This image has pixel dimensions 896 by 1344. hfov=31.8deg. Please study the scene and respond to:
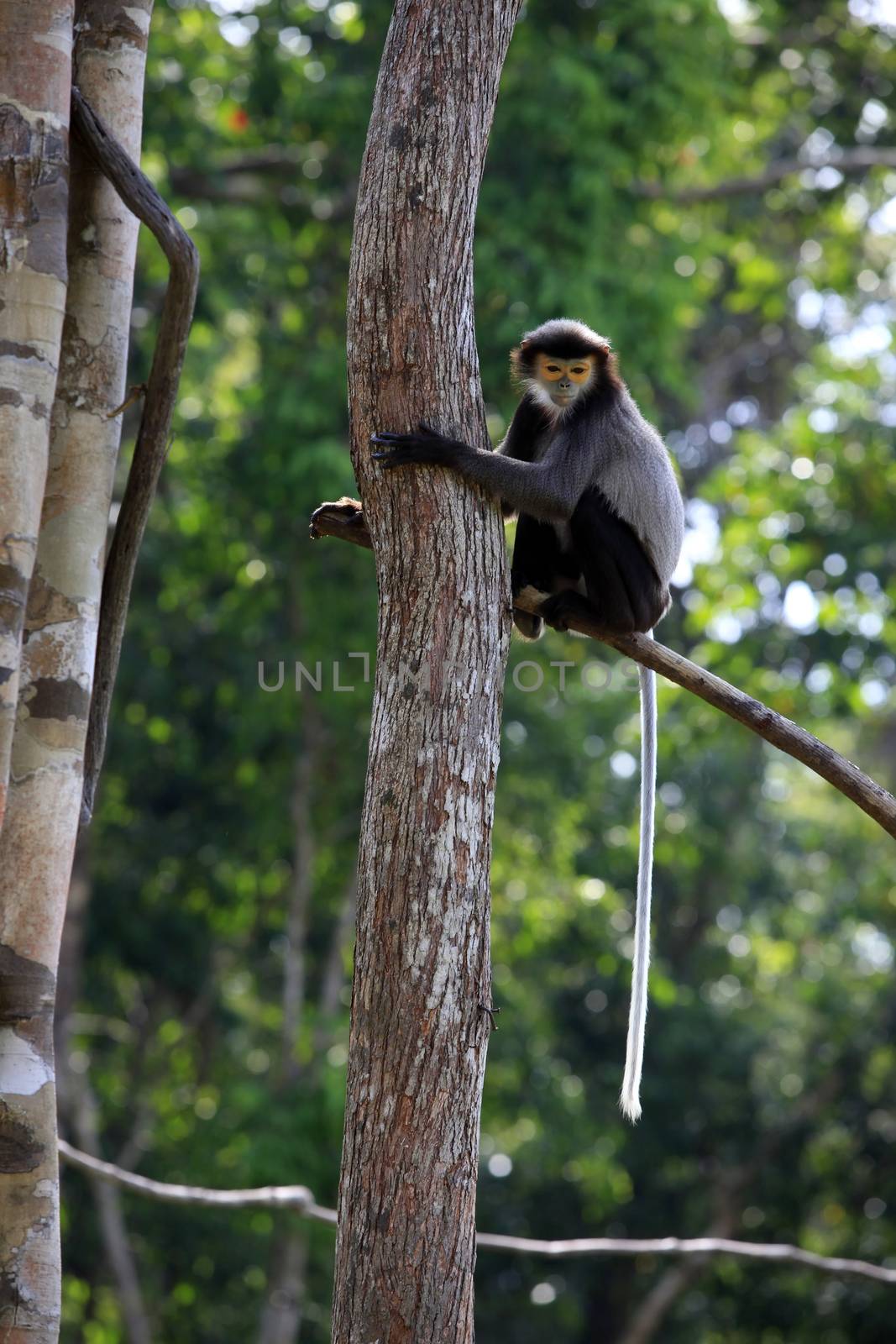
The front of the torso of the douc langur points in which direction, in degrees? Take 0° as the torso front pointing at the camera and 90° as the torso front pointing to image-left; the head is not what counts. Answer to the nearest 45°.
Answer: approximately 90°

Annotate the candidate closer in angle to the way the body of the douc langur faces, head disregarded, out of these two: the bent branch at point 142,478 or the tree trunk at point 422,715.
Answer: the bent branch

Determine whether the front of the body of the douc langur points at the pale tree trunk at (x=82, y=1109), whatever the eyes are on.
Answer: no

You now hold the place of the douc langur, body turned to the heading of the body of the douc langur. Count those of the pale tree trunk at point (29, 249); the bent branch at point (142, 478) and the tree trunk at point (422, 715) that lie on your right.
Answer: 0

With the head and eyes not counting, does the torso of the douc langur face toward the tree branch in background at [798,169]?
no
